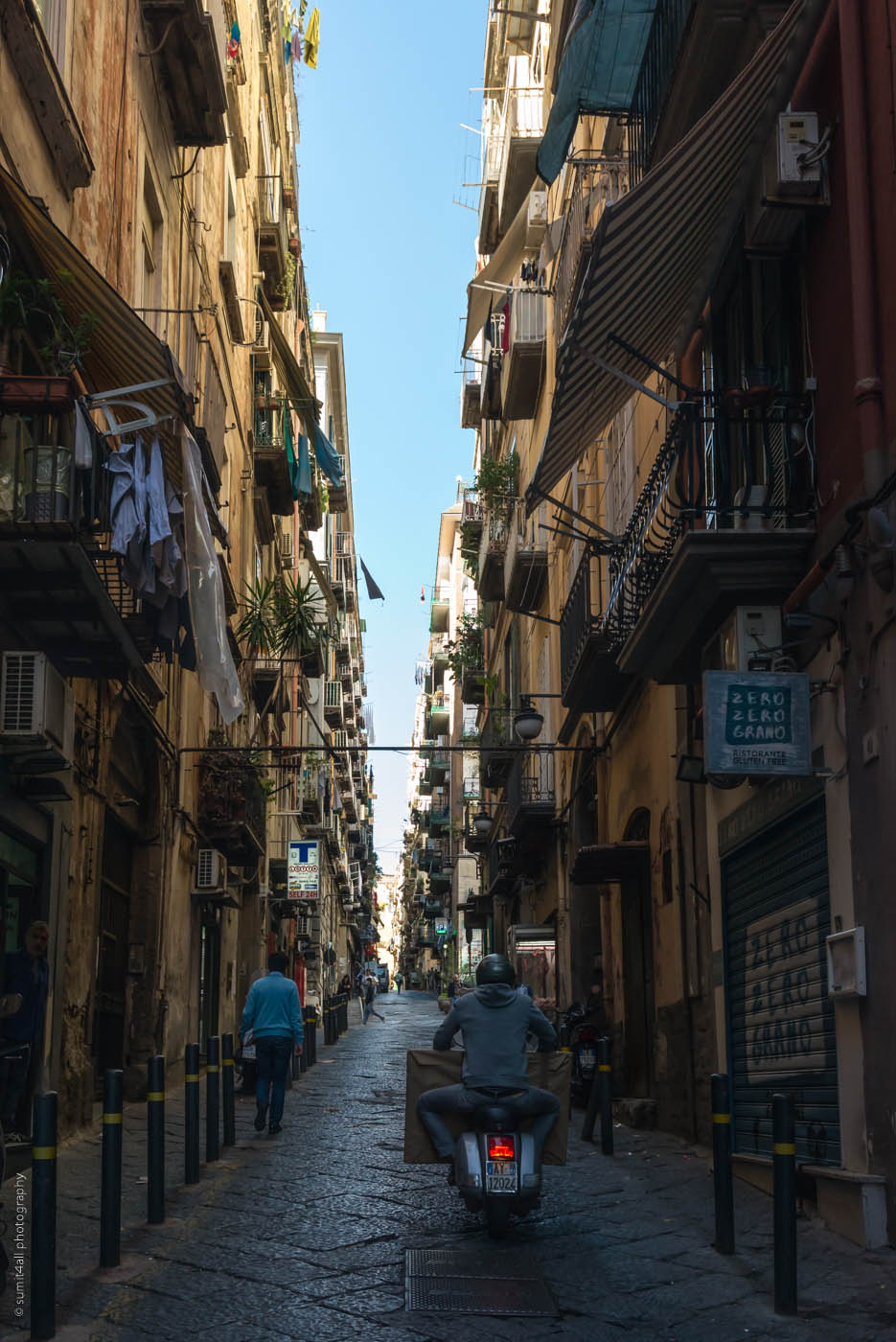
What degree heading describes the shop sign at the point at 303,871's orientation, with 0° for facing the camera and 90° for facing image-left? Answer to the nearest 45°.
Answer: approximately 0°

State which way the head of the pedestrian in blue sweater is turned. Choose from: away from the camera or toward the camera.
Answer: away from the camera

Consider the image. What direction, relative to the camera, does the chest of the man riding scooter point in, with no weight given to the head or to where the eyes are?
away from the camera

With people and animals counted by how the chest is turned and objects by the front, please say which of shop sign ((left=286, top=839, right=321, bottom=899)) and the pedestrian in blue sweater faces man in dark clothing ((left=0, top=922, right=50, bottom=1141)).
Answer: the shop sign

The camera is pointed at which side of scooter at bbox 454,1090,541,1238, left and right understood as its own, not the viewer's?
back

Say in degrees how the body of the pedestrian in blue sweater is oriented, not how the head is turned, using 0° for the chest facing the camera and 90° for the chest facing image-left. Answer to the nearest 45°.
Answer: approximately 180°

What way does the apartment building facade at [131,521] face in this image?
to the viewer's right

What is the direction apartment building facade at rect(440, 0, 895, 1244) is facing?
to the viewer's left

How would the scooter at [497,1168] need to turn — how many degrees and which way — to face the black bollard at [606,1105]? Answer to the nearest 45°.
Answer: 0° — it already faces it

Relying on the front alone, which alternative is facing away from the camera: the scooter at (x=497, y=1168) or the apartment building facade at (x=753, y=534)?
the scooter

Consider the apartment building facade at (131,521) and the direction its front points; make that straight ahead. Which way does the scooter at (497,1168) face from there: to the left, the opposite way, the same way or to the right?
to the left

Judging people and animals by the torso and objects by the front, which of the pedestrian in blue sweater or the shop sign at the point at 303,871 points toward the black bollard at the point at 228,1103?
the shop sign

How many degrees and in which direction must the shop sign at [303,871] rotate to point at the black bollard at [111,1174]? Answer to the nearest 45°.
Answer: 0° — it already faces it

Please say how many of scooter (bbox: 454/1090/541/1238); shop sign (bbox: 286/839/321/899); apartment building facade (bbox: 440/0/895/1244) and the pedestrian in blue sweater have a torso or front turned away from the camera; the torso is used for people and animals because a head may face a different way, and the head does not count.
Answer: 2

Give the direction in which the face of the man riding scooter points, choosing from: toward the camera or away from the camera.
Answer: away from the camera
